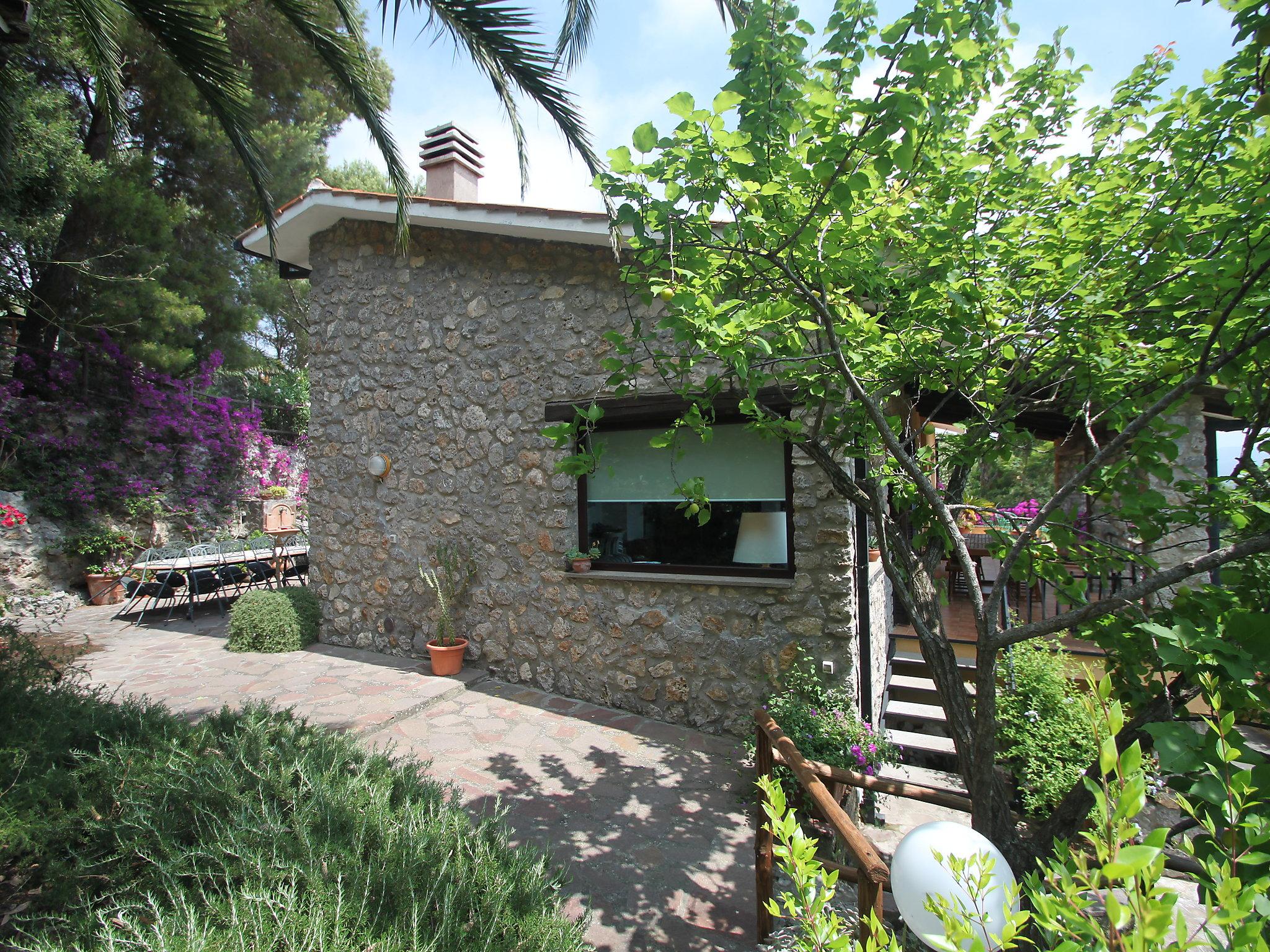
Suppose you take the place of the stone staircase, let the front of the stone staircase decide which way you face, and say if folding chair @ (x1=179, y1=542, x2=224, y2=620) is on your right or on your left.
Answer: on your right

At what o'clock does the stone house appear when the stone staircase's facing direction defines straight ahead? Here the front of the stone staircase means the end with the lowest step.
The stone house is roughly at 2 o'clock from the stone staircase.

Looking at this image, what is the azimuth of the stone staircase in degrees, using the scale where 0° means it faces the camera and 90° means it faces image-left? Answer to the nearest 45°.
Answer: approximately 0°

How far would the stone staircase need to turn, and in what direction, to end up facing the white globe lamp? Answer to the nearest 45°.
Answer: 0° — it already faces it

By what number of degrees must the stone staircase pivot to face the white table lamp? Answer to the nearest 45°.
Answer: approximately 45° to its right

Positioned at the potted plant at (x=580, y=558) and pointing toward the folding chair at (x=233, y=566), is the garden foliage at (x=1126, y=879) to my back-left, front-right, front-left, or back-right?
back-left

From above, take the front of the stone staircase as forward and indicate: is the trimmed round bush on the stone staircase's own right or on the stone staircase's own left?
on the stone staircase's own right
